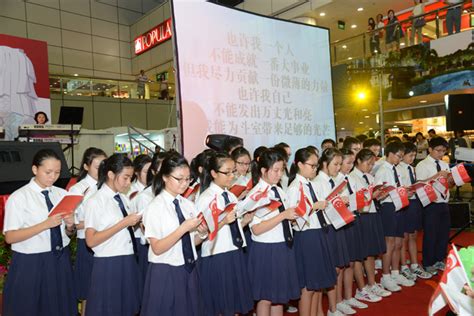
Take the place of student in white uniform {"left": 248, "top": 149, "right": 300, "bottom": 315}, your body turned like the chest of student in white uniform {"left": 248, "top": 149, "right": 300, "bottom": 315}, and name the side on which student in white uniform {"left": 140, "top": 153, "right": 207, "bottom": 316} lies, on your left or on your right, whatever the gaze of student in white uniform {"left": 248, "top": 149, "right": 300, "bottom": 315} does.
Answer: on your right

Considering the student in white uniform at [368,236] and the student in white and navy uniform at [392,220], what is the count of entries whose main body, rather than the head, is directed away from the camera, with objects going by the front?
0

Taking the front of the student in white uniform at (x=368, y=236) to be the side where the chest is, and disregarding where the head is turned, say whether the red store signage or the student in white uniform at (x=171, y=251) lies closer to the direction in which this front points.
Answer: the student in white uniform

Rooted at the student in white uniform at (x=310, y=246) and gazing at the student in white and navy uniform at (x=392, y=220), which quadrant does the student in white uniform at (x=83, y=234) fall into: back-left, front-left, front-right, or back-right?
back-left

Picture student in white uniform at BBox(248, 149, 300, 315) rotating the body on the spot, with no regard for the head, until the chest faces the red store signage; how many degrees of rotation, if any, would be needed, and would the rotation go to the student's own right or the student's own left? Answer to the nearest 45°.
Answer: approximately 135° to the student's own left
